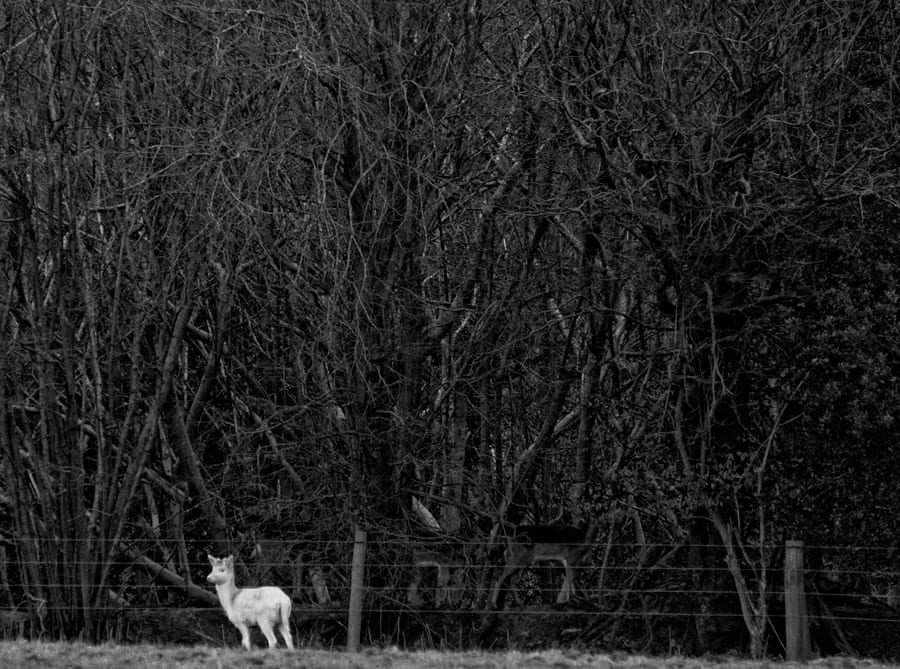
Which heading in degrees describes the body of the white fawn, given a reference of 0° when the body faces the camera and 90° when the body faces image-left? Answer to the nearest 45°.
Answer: approximately 90°

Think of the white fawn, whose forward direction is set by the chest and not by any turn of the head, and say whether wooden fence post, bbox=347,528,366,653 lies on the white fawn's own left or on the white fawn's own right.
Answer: on the white fawn's own right

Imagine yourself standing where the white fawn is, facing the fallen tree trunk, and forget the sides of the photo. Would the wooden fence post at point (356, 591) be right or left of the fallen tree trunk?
right

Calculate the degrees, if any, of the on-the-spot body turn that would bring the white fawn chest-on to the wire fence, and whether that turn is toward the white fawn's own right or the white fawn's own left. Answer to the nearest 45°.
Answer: approximately 135° to the white fawn's own right

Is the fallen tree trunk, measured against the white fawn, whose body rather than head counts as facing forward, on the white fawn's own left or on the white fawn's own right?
on the white fawn's own right

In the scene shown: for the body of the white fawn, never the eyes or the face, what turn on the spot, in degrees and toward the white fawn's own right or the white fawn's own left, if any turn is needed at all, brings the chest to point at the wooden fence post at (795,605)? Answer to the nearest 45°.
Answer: approximately 180°

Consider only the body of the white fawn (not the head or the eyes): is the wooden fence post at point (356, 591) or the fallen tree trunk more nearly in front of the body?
the fallen tree trunk
